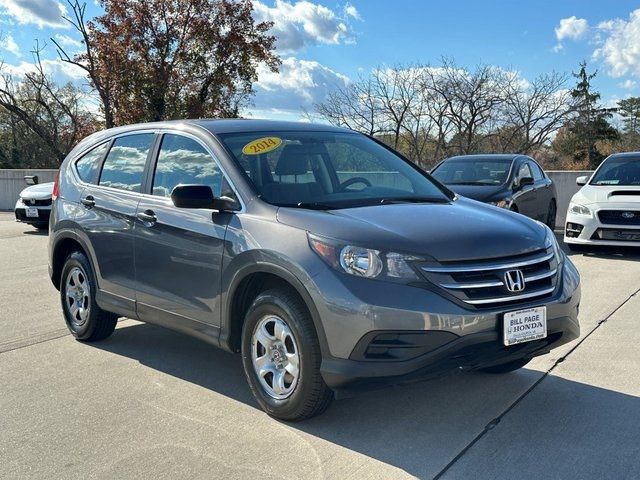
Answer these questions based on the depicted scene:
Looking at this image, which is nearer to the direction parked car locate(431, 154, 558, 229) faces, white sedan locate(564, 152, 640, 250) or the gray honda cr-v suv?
the gray honda cr-v suv

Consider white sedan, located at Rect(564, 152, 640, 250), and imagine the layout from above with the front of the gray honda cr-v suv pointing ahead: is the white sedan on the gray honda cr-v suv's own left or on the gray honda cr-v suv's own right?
on the gray honda cr-v suv's own left

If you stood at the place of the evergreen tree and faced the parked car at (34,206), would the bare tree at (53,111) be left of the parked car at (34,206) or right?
right

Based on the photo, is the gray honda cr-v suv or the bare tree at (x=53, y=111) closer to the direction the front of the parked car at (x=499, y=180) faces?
the gray honda cr-v suv

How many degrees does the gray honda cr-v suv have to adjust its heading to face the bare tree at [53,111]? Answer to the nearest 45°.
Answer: approximately 180°

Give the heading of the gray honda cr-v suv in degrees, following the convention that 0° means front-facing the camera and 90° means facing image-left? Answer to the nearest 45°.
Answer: approximately 315°

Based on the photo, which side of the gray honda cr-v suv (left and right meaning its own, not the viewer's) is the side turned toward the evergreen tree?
left

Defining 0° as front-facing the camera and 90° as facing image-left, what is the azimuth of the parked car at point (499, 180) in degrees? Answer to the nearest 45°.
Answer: approximately 45°

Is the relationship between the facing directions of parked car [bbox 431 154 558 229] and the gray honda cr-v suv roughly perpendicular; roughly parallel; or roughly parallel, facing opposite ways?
roughly perpendicular
